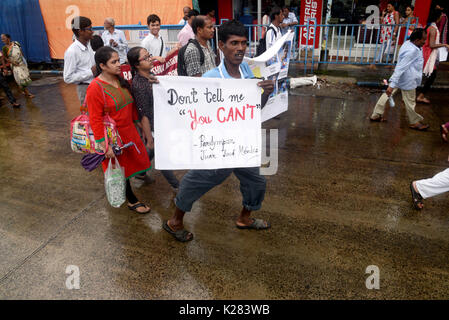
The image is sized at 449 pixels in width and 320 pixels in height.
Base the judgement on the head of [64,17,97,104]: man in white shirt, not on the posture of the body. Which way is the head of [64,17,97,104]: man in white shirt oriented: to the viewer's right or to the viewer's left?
to the viewer's right

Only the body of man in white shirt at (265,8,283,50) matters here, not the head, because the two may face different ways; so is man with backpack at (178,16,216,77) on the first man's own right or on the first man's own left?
on the first man's own right

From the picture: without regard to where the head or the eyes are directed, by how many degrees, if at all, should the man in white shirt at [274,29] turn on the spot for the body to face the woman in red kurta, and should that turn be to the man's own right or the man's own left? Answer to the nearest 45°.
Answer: approximately 90° to the man's own right
